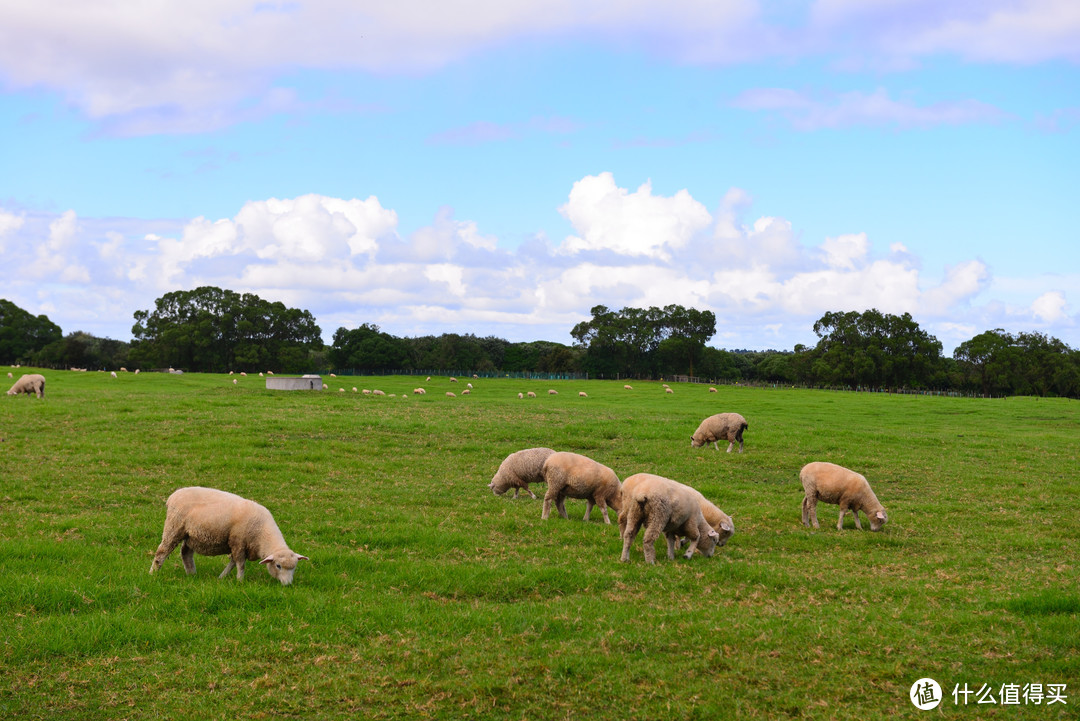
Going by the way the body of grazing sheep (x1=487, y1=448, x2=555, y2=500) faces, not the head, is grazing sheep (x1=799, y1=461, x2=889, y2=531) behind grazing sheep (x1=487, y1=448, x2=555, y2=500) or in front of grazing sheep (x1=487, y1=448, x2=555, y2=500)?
behind

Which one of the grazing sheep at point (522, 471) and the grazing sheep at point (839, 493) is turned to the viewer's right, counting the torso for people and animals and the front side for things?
the grazing sheep at point (839, 493)

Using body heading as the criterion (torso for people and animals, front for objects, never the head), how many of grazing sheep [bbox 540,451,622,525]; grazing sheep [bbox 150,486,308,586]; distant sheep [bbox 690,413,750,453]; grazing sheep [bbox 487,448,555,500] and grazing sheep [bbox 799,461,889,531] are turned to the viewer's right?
3

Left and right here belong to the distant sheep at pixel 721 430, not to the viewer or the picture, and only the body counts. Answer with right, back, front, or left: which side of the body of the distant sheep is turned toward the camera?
left

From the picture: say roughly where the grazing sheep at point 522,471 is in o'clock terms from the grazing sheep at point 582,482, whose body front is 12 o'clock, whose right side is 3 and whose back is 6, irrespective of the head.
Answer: the grazing sheep at point 522,471 is roughly at 8 o'clock from the grazing sheep at point 582,482.

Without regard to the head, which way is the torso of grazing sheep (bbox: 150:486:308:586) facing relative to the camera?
to the viewer's right

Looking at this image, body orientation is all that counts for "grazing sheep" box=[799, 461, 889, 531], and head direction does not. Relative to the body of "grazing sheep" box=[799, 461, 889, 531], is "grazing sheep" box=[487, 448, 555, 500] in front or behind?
behind

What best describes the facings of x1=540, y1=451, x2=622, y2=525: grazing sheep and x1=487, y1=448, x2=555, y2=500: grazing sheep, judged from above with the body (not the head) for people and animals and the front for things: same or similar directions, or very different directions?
very different directions

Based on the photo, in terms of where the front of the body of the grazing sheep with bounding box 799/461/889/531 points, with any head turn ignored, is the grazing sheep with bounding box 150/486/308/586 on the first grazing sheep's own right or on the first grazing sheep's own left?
on the first grazing sheep's own right

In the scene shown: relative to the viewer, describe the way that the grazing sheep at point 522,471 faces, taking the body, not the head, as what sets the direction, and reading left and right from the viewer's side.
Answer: facing to the left of the viewer

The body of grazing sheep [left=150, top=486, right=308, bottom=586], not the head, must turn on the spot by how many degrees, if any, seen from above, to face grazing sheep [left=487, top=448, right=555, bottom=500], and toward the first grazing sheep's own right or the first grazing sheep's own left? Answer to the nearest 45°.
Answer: approximately 45° to the first grazing sheep's own left

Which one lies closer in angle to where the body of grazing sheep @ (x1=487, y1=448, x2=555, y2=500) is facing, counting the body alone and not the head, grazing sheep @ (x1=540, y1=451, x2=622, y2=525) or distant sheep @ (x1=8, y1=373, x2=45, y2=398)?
the distant sheep

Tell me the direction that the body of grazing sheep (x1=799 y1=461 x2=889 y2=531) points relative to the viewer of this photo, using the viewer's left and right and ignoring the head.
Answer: facing to the right of the viewer
